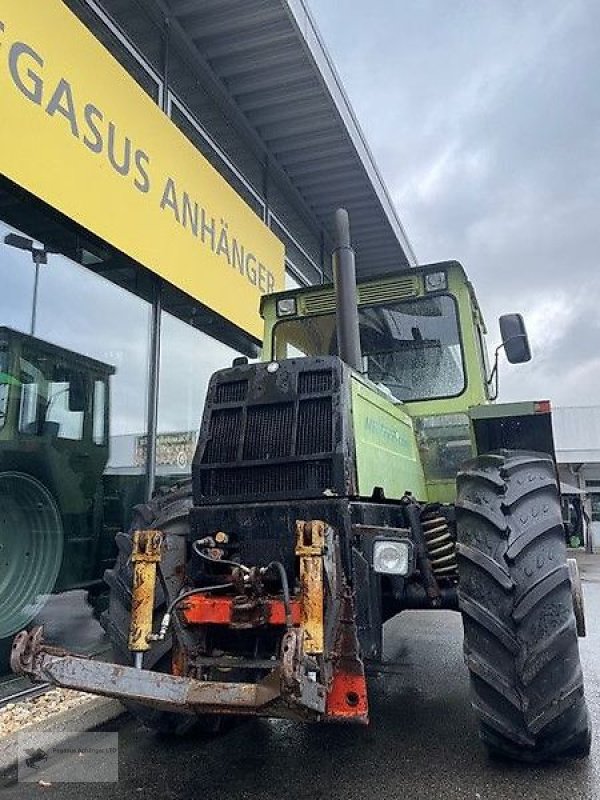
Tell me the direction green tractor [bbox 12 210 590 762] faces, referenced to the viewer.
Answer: facing the viewer and to the left of the viewer

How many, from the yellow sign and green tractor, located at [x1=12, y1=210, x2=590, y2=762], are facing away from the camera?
0

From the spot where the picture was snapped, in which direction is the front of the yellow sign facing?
facing the viewer and to the right of the viewer

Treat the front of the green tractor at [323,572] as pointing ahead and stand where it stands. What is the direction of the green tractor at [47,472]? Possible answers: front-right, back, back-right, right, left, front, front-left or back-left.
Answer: right
